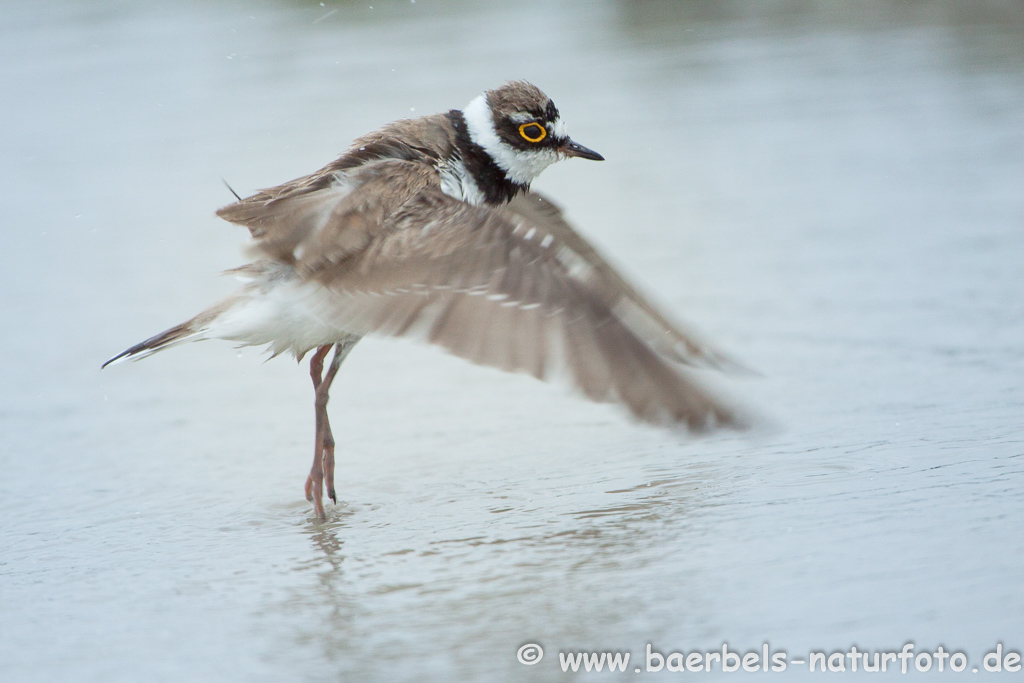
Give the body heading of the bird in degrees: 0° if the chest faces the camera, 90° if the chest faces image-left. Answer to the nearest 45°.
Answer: approximately 270°
